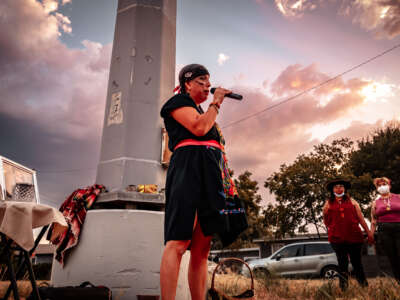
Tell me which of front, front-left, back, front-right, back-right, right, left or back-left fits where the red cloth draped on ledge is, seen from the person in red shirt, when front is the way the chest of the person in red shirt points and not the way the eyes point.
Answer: front-right

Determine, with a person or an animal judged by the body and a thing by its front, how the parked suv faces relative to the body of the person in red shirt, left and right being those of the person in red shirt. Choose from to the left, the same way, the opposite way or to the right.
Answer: to the right

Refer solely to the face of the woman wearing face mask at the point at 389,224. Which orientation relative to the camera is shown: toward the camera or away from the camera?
toward the camera

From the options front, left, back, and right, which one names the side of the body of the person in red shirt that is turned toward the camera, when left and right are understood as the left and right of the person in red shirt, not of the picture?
front

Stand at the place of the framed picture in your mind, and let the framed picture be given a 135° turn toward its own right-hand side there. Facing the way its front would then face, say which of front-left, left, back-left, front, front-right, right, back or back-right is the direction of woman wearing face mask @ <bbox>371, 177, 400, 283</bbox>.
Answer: back

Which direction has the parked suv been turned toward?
to the viewer's left

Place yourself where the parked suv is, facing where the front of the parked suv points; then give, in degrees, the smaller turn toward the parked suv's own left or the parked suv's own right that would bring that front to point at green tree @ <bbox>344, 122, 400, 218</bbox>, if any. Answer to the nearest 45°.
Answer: approximately 135° to the parked suv's own right

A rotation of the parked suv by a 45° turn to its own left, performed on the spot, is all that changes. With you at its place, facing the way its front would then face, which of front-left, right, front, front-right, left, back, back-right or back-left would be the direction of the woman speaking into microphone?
front-left

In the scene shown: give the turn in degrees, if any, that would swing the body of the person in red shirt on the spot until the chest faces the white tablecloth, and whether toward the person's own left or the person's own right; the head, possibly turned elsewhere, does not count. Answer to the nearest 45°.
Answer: approximately 45° to the person's own right

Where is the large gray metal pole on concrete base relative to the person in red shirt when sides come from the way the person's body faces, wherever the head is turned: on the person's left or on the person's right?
on the person's right

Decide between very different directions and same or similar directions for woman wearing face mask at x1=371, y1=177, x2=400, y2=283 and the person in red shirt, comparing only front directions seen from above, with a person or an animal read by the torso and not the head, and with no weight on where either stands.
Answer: same or similar directions

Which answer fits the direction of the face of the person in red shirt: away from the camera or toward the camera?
toward the camera

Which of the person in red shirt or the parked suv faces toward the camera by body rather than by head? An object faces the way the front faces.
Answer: the person in red shirt

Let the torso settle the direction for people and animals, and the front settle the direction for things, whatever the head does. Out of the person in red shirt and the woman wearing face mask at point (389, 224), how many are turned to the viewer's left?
0
